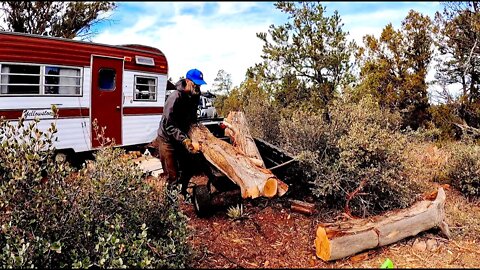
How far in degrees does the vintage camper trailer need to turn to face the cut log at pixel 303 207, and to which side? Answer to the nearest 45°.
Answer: approximately 45° to its right

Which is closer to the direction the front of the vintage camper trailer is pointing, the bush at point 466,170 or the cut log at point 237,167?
the bush

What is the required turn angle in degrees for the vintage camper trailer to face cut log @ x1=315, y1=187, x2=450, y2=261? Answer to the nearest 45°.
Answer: approximately 45° to its right

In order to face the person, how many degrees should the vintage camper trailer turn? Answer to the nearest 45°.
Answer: approximately 90° to its right

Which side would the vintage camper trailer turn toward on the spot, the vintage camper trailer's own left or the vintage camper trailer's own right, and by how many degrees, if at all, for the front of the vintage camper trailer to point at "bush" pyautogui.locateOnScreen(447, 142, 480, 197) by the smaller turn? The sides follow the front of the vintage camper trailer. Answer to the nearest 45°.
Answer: approximately 45° to the vintage camper trailer's own right

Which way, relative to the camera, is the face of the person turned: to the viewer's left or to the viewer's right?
to the viewer's right

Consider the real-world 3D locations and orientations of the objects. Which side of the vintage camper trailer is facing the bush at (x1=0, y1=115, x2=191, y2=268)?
right
